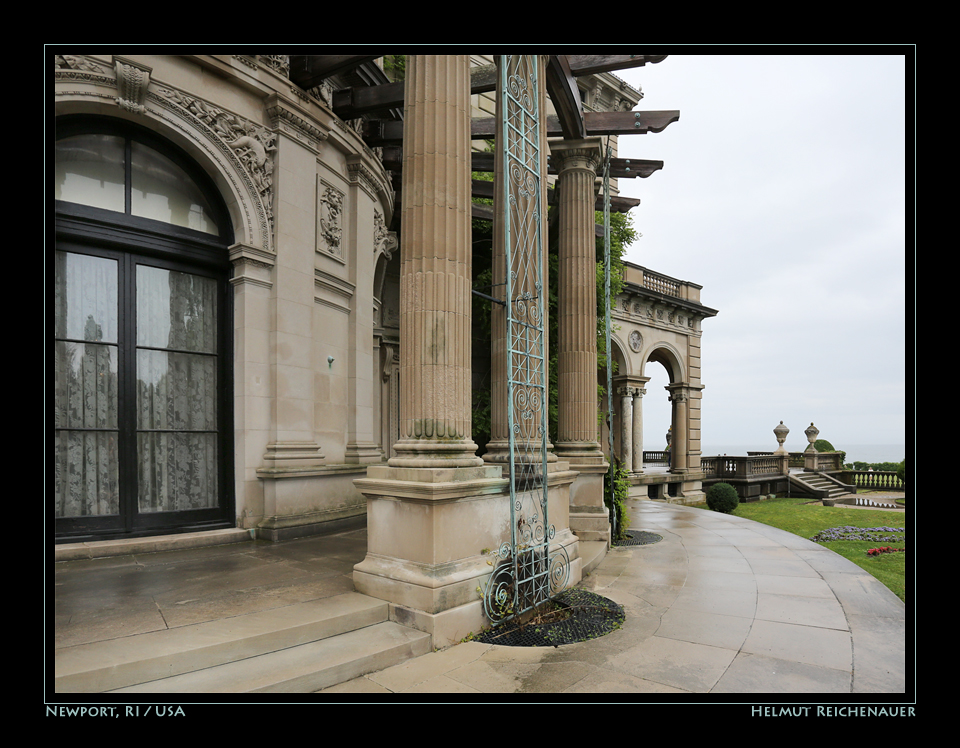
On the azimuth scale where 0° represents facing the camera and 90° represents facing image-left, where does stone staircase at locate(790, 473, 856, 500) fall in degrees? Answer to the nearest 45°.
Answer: approximately 315°

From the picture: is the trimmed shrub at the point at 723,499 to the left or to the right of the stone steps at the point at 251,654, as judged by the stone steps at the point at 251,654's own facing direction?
on its left

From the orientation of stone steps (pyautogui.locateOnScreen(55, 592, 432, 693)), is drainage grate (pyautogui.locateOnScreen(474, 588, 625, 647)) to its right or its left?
on its left

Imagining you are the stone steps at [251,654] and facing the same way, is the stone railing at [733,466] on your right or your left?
on your left

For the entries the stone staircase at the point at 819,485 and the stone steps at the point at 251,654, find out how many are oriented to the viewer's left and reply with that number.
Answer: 0

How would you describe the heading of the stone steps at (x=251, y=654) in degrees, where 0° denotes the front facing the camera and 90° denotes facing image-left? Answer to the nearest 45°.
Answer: approximately 315°
